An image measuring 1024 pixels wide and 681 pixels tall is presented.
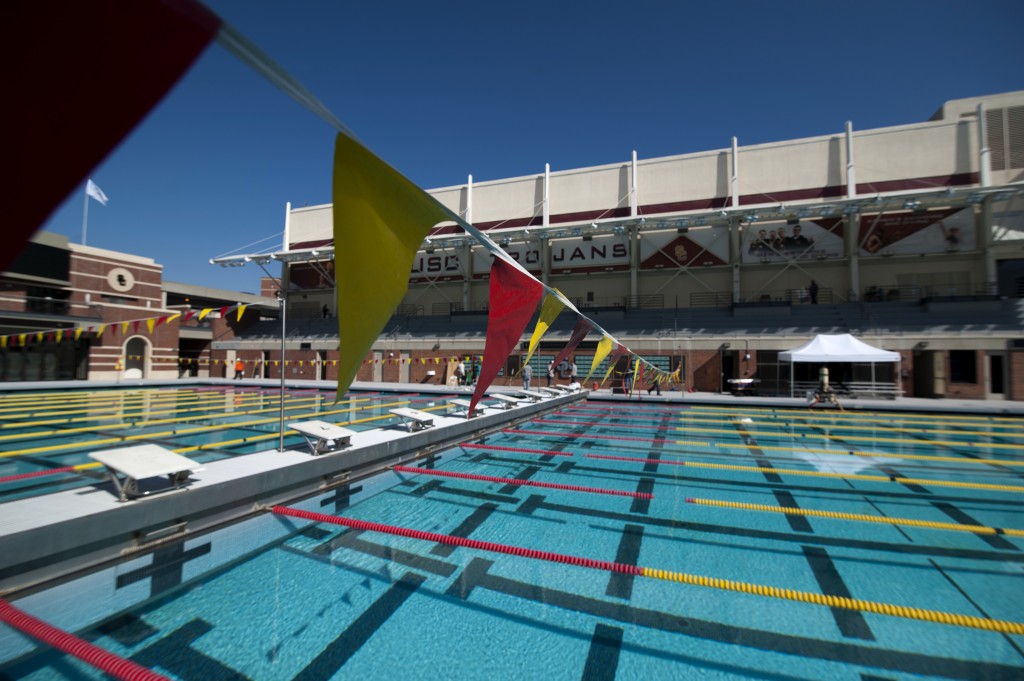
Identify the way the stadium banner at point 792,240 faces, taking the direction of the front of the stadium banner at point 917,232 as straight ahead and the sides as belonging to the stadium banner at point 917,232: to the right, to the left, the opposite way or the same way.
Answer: the same way

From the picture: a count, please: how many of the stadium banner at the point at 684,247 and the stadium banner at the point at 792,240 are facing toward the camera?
2

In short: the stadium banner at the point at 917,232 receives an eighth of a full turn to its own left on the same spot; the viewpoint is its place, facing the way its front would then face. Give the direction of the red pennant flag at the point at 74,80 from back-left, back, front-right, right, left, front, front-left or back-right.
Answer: front-right

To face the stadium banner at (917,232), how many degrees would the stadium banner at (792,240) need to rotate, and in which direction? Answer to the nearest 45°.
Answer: approximately 90° to its left

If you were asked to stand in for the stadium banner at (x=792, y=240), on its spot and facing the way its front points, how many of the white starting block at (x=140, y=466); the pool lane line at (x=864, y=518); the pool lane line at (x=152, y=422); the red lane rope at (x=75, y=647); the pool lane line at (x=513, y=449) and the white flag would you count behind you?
0

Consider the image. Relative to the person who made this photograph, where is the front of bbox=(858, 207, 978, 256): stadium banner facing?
facing the viewer

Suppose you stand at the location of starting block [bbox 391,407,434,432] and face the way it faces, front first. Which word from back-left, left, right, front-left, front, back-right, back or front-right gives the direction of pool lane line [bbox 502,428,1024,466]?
front-left

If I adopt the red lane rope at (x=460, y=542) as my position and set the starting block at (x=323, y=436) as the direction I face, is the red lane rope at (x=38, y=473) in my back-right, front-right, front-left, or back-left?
front-left

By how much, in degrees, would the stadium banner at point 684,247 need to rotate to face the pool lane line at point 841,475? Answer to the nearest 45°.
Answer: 0° — it already faces it

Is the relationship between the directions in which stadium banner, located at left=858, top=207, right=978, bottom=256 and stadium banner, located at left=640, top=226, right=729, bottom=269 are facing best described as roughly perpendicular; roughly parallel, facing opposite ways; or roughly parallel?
roughly parallel

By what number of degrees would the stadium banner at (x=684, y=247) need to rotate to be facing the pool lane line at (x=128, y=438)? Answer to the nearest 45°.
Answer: approximately 45° to its right

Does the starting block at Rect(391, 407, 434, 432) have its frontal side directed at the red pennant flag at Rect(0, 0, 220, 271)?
no

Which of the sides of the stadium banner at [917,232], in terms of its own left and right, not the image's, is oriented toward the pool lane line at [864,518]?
front

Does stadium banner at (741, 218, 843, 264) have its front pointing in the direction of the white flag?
no

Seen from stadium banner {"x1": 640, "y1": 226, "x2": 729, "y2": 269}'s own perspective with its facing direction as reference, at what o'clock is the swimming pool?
The swimming pool is roughly at 12 o'clock from the stadium banner.

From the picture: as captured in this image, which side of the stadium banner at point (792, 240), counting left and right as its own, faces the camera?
front

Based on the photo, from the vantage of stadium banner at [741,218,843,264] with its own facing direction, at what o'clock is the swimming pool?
The swimming pool is roughly at 12 o'clock from the stadium banner.

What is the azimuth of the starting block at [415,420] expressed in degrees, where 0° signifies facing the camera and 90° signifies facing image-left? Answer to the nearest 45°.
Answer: approximately 315°

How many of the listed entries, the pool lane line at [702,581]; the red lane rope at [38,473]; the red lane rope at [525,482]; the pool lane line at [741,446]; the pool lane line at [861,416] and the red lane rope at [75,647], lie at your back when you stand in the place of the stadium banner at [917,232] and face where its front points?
0

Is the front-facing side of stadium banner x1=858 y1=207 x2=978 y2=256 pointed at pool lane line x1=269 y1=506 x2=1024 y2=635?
yes

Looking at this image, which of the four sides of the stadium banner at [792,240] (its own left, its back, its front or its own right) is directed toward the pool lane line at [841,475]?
front

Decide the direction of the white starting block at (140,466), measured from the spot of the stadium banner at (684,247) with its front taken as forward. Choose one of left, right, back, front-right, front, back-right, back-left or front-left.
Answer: front
